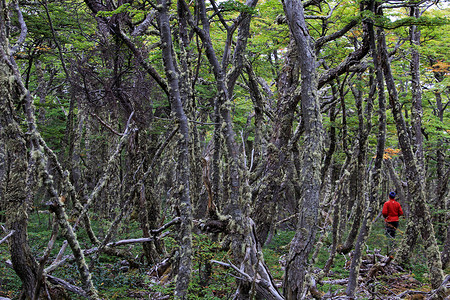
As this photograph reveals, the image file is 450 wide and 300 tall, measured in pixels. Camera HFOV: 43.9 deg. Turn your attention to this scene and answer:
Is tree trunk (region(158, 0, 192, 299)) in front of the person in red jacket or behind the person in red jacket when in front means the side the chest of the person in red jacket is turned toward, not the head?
behind

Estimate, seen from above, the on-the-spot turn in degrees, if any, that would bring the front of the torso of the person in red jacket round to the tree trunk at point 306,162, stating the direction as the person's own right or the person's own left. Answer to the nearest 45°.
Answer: approximately 180°

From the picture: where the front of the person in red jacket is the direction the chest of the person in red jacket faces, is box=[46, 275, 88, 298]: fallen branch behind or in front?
behind

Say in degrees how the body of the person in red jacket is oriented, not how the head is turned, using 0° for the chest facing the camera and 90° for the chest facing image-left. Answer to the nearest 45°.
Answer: approximately 180°

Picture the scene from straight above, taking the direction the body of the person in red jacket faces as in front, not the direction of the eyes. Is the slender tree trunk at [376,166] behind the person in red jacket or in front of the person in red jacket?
behind

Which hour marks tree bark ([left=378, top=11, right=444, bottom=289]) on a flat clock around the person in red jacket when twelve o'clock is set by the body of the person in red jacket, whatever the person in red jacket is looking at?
The tree bark is roughly at 6 o'clock from the person in red jacket.

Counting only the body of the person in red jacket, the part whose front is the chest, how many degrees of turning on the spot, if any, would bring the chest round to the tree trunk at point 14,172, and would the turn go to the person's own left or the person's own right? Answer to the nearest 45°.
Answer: approximately 180°
